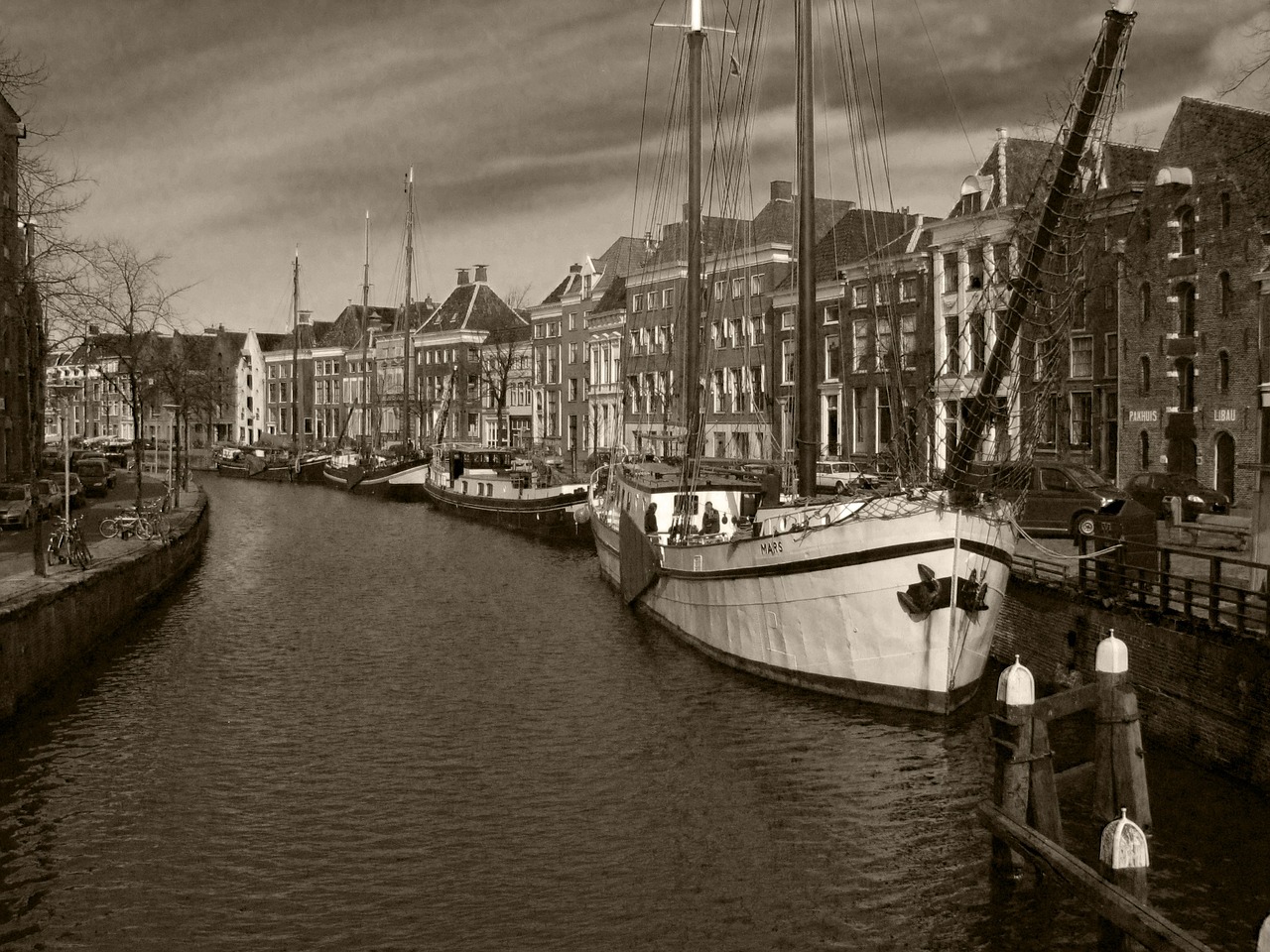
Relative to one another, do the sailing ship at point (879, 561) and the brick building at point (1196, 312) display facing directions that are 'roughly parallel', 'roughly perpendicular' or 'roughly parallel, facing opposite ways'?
roughly perpendicular

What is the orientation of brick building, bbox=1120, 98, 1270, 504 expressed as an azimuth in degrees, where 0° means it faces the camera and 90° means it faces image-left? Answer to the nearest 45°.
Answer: approximately 45°

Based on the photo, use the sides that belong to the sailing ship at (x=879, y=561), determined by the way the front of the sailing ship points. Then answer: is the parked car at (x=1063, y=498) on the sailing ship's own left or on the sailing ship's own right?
on the sailing ship's own left

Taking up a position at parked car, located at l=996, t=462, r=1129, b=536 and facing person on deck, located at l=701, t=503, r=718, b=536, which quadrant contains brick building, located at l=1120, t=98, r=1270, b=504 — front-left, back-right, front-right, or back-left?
back-right

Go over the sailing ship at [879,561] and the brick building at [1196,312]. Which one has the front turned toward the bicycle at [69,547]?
the brick building

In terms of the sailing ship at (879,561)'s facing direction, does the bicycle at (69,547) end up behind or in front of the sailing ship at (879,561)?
behind

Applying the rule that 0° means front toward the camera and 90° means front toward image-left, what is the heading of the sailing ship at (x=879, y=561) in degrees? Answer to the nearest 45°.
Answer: approximately 315°

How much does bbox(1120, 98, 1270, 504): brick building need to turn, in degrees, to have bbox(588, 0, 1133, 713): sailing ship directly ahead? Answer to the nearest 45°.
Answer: approximately 45° to its left

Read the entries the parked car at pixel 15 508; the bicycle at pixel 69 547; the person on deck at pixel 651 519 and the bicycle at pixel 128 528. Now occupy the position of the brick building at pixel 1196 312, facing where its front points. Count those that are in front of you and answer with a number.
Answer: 4

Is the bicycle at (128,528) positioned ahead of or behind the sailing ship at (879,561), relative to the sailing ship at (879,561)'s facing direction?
behind

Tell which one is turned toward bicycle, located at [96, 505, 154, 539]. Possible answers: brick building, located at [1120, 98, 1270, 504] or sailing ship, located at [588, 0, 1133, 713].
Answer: the brick building
